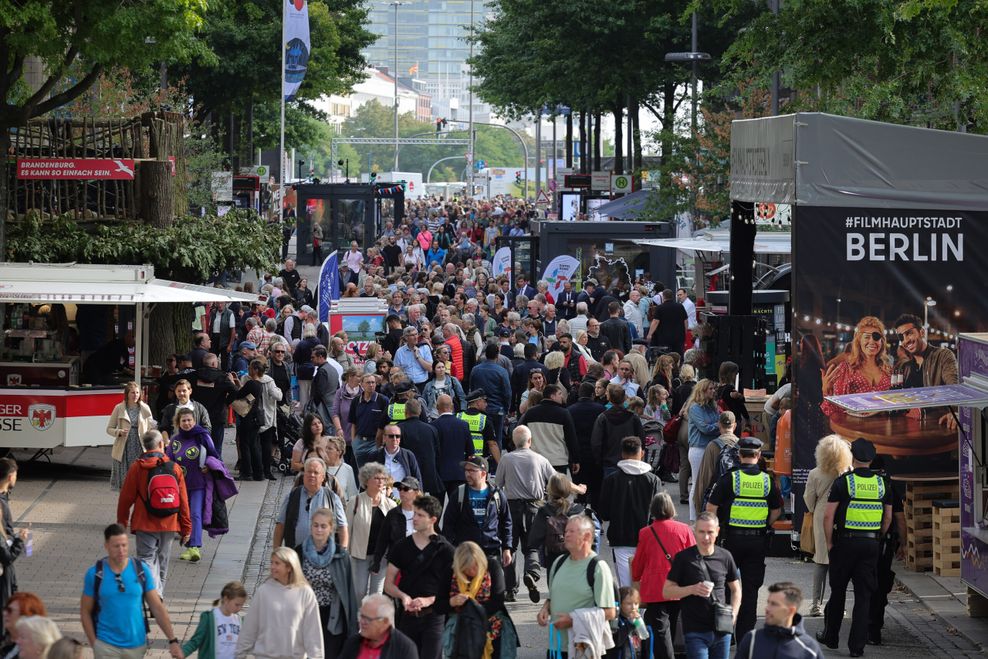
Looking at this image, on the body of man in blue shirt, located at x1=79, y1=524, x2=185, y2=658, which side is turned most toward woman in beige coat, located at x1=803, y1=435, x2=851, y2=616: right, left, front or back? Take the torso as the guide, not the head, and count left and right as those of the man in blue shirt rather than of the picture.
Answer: left

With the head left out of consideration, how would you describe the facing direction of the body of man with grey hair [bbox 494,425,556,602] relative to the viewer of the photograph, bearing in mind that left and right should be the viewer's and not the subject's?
facing away from the viewer

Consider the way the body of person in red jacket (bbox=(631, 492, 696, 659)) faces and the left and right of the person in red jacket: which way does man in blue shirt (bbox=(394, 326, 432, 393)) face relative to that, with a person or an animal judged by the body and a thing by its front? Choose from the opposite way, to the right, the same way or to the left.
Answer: the opposite way

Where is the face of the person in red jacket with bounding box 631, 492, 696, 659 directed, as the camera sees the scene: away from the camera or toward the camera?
away from the camera

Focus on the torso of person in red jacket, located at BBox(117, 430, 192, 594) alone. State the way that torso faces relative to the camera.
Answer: away from the camera

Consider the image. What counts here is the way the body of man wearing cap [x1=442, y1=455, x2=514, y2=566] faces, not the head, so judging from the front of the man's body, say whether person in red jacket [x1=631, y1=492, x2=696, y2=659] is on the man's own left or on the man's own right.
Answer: on the man's own left

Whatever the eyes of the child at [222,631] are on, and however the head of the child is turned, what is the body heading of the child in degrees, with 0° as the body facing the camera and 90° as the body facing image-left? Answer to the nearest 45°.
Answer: approximately 315°
